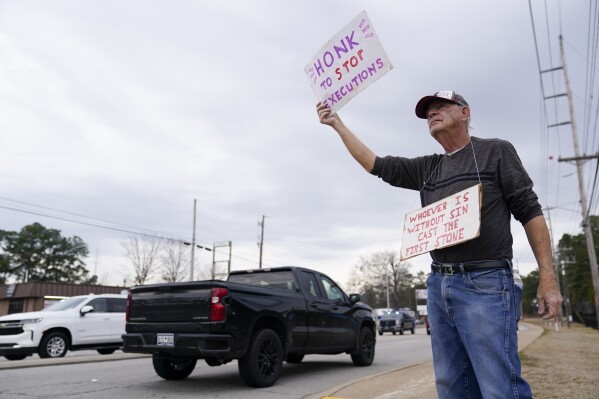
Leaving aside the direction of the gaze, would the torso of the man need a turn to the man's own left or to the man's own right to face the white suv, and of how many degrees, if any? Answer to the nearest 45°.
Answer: approximately 90° to the man's own right

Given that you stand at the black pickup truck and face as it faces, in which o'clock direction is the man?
The man is roughly at 4 o'clock from the black pickup truck.

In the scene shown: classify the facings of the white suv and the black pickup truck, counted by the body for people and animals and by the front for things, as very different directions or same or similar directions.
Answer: very different directions

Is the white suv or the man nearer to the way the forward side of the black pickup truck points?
the white suv

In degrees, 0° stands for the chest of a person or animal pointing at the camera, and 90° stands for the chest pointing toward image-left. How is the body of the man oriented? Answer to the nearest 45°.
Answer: approximately 45°

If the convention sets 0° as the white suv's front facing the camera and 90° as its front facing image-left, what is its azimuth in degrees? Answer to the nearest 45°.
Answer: approximately 45°

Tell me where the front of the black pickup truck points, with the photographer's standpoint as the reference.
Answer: facing away from the viewer and to the right of the viewer

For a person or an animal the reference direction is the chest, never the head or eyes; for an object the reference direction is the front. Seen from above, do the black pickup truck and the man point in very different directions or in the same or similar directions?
very different directions
